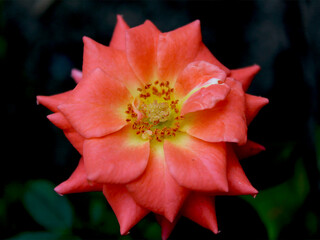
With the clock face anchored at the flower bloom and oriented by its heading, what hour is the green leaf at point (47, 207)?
The green leaf is roughly at 4 o'clock from the flower bloom.

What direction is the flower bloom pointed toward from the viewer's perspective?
toward the camera
